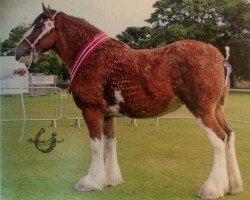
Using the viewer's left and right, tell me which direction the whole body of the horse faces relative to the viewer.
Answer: facing to the left of the viewer

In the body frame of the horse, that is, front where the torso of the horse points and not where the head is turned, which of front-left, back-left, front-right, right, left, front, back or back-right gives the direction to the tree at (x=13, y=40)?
front
